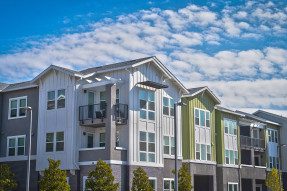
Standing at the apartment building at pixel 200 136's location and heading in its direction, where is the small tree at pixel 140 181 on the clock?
The small tree is roughly at 2 o'clock from the apartment building.

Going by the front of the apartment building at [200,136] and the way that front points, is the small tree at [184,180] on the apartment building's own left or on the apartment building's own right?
on the apartment building's own right

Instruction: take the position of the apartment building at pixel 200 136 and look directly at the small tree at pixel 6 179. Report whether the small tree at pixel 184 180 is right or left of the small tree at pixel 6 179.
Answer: left

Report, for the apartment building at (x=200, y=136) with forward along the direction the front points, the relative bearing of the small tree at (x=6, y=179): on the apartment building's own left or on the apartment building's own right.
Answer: on the apartment building's own right

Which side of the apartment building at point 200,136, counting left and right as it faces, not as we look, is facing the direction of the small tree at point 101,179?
right

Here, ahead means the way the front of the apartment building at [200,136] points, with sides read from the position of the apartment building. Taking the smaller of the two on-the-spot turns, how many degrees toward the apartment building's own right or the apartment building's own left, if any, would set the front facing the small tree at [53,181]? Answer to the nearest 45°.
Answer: approximately 90° to the apartment building's own right

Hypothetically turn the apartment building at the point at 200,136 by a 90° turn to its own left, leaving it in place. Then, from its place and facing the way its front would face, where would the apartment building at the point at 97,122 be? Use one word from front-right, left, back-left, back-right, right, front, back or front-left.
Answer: back

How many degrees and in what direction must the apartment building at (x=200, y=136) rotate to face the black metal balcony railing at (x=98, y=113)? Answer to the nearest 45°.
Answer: approximately 90° to its right

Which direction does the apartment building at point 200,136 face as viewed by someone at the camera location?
facing the viewer and to the right of the viewer
